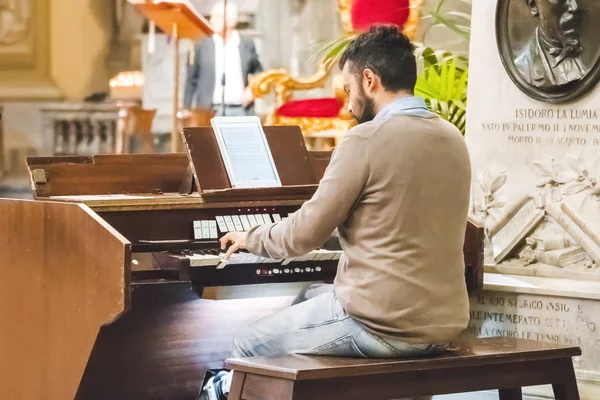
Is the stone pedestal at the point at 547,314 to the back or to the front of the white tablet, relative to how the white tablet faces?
to the front

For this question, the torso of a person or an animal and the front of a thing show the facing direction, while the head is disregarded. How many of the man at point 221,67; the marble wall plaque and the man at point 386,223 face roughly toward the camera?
2

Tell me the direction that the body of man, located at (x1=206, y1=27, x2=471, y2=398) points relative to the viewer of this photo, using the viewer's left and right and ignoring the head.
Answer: facing away from the viewer and to the left of the viewer

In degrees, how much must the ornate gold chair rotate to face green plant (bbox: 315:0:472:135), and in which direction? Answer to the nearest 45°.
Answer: approximately 90° to its left

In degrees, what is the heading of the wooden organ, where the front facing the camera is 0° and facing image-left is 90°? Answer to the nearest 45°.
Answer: approximately 315°

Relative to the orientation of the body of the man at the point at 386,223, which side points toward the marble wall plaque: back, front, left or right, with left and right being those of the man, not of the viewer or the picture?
right

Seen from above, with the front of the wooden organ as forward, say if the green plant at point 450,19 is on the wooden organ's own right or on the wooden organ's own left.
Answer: on the wooden organ's own left

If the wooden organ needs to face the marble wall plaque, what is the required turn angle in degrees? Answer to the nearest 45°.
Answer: approximately 45° to its left

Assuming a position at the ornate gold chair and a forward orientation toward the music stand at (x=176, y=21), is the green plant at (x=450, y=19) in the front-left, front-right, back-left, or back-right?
back-right

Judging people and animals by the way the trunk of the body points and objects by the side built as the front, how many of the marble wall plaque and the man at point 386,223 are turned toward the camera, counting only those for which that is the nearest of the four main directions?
1

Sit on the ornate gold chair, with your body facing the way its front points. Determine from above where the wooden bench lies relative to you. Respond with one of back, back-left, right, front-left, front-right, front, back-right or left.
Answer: front-left

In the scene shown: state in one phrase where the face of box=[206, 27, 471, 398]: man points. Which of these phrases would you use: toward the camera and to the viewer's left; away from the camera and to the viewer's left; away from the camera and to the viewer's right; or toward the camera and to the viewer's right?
away from the camera and to the viewer's left

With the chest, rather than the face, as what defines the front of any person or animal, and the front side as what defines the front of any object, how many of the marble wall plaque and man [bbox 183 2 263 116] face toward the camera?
2
